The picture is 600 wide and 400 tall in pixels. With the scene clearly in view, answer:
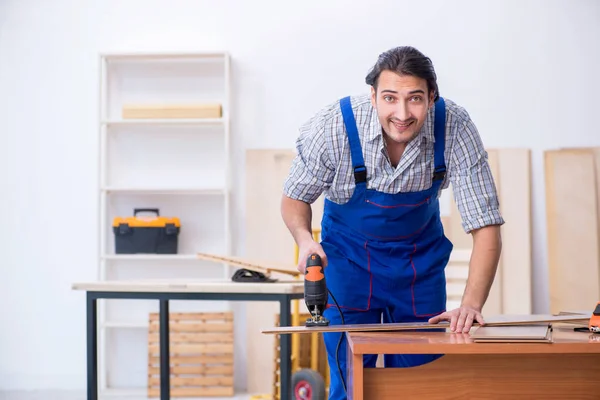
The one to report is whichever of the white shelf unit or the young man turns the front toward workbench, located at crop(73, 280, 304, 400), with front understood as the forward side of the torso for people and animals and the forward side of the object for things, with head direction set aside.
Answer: the white shelf unit

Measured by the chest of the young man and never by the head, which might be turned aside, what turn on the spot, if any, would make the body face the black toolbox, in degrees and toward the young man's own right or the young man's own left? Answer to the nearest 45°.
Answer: approximately 135° to the young man's own right

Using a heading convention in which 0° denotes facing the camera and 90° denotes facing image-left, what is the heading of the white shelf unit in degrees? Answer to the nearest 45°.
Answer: approximately 0°

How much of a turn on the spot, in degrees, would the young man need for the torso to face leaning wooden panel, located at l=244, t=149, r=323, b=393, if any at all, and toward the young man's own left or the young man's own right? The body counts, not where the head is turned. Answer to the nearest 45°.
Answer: approximately 180°

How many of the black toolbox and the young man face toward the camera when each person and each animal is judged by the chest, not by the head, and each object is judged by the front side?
2

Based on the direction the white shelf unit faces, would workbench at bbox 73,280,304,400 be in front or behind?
in front

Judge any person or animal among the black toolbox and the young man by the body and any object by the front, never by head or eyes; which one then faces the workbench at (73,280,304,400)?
the black toolbox

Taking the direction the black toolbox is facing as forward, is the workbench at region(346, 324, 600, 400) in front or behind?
in front

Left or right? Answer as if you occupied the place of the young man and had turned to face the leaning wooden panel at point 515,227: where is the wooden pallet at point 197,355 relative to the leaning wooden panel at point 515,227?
left

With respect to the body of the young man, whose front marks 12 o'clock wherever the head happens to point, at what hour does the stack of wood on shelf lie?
The stack of wood on shelf is roughly at 5 o'clock from the young man.
